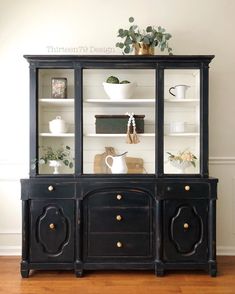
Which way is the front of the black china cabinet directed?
toward the camera
